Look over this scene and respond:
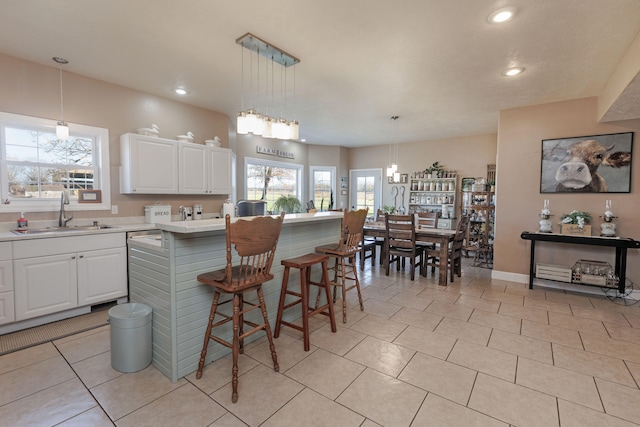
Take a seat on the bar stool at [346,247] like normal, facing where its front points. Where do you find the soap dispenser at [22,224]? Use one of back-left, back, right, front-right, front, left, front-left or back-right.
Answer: front-left

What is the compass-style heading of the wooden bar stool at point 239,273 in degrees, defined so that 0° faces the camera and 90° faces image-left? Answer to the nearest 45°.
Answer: approximately 135°

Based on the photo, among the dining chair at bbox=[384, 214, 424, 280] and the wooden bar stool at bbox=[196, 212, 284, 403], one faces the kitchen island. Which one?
the wooden bar stool

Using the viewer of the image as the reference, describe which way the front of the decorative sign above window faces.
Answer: facing the viewer and to the right of the viewer

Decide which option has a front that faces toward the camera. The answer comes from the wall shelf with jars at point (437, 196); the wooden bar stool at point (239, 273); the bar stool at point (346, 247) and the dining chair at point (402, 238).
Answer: the wall shelf with jars

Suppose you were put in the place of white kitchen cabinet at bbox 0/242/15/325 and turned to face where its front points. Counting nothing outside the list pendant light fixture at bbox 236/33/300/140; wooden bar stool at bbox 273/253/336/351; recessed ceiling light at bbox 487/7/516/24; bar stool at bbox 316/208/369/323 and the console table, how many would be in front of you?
5

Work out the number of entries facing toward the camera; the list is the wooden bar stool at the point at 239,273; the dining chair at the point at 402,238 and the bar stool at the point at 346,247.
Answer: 0

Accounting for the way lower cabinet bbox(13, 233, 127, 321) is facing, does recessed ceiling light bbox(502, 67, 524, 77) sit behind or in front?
in front

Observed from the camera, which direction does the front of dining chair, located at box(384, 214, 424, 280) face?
facing away from the viewer and to the right of the viewer

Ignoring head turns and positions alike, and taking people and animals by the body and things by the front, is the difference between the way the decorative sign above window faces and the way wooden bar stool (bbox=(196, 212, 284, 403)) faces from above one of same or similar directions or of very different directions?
very different directions

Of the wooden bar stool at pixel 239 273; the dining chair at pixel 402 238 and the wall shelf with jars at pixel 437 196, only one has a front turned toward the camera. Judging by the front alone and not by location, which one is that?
the wall shelf with jars

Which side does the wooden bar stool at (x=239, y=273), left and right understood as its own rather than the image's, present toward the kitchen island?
front

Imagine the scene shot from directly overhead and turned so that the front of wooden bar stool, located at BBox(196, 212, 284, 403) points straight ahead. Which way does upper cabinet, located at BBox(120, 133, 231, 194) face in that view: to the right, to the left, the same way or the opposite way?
the opposite way

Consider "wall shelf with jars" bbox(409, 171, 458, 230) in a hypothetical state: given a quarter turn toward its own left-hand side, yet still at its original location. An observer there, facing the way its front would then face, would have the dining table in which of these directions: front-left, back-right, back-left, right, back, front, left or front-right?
right
